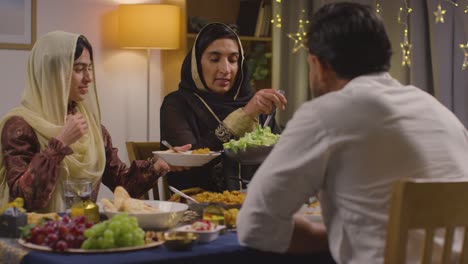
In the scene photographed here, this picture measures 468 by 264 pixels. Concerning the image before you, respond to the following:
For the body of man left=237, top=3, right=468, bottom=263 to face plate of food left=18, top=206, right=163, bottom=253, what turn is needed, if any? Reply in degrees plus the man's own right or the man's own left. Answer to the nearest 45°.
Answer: approximately 45° to the man's own left

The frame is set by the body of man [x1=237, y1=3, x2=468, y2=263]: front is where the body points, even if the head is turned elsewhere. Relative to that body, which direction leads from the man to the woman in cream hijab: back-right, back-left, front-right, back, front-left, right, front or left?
front

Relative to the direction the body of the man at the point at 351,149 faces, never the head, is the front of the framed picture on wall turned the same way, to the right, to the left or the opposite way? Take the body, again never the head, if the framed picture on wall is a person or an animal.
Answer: the opposite way

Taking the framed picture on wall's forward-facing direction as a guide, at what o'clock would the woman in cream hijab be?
The woman in cream hijab is roughly at 12 o'clock from the framed picture on wall.

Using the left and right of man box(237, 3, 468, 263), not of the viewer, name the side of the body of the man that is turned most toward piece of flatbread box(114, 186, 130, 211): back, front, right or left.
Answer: front

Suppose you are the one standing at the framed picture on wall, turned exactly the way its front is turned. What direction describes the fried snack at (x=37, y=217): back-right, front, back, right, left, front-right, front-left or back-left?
front

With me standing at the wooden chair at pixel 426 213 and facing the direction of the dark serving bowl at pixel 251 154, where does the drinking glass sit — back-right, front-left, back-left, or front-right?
front-left

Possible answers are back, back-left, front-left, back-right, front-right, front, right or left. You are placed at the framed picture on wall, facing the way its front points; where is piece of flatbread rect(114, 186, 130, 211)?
front

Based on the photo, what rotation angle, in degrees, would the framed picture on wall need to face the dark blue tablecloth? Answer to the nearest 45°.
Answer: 0° — it already faces it

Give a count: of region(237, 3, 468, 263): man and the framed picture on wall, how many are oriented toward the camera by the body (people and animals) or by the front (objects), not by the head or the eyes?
1

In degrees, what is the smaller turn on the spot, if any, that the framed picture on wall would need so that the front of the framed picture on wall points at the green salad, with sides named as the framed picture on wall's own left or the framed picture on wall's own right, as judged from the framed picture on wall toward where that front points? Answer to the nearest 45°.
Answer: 0° — it already faces it

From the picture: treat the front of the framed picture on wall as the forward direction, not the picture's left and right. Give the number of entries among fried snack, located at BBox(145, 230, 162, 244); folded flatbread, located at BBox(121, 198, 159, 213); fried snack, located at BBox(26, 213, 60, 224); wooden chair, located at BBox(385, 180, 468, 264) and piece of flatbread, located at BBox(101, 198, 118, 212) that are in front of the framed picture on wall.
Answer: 5

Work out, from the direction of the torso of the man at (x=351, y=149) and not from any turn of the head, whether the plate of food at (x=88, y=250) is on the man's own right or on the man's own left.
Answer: on the man's own left

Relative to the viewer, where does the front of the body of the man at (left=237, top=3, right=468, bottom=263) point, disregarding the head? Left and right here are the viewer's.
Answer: facing away from the viewer and to the left of the viewer

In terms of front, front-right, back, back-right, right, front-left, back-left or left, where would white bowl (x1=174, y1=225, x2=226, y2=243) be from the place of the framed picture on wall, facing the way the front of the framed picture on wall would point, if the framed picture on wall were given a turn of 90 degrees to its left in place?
right

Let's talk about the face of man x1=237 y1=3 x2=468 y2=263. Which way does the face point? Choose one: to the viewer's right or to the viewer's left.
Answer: to the viewer's left

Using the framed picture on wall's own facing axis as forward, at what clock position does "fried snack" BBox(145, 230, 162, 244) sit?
The fried snack is roughly at 12 o'clock from the framed picture on wall.

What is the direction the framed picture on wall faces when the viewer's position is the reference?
facing the viewer
